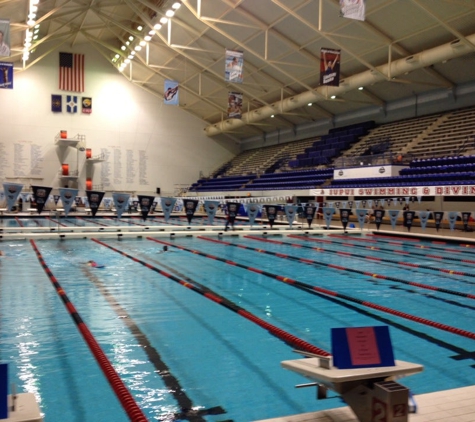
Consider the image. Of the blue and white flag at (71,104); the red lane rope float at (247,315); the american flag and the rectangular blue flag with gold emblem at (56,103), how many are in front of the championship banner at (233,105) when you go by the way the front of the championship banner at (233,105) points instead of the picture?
1

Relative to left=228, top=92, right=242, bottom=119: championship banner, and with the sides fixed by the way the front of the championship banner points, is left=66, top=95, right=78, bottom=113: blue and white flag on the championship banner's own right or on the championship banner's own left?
on the championship banner's own right

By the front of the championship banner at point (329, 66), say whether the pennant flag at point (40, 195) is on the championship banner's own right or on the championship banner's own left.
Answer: on the championship banner's own right

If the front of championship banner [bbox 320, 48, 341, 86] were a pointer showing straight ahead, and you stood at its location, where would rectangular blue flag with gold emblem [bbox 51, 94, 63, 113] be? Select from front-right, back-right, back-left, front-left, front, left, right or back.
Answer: back-right

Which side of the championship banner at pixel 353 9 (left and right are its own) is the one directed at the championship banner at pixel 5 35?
right

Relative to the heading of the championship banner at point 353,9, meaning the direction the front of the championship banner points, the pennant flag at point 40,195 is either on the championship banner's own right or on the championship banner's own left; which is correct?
on the championship banner's own right

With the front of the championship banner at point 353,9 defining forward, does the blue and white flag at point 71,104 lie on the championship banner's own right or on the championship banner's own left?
on the championship banner's own right

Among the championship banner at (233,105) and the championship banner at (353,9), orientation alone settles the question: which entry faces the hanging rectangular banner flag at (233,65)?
the championship banner at (233,105)

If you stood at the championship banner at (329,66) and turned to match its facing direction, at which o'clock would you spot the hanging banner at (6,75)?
The hanging banner is roughly at 3 o'clock from the championship banner.

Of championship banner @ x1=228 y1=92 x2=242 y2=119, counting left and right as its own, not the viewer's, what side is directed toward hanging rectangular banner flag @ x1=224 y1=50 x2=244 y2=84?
front

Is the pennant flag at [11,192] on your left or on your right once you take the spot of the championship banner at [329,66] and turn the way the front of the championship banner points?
on your right
